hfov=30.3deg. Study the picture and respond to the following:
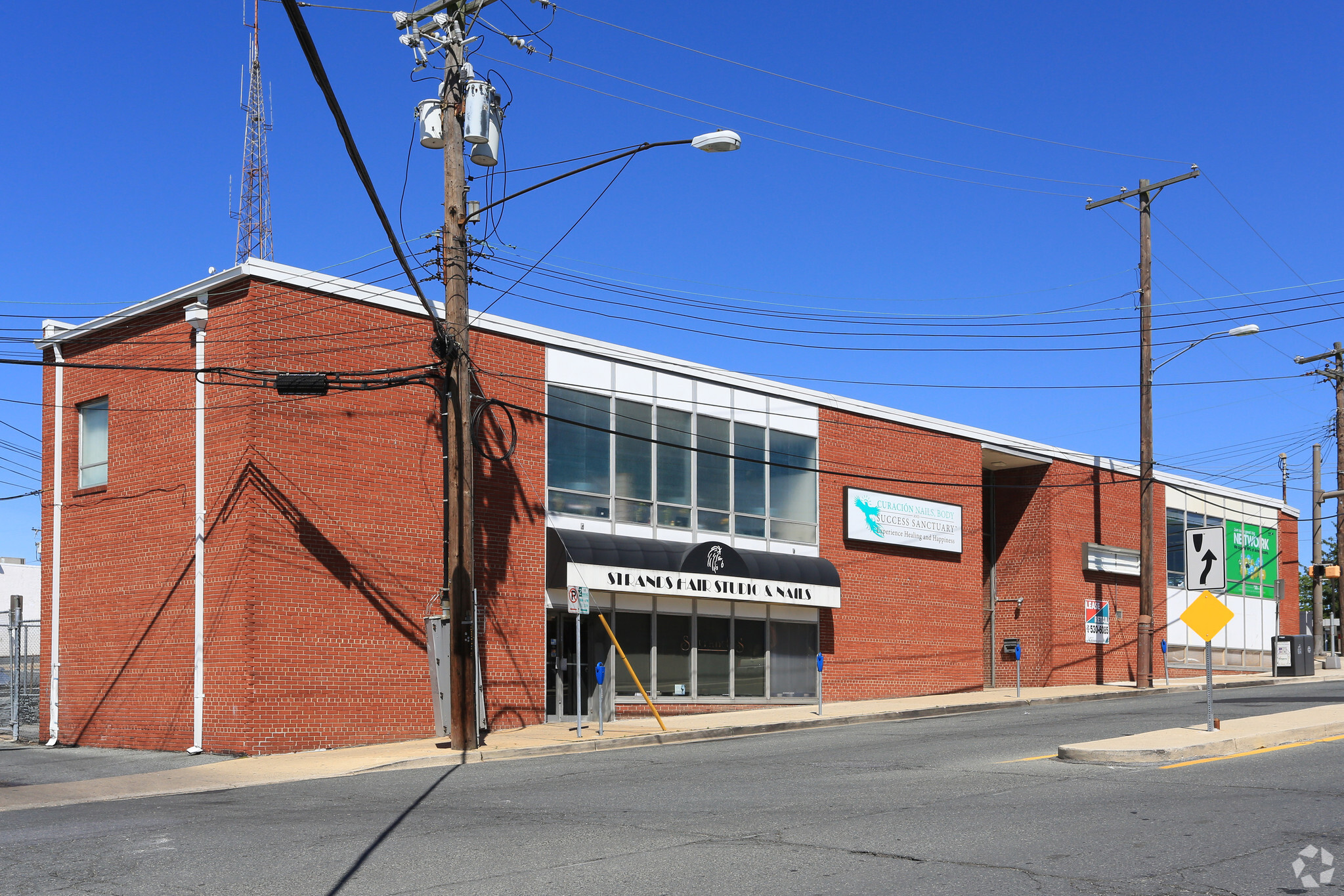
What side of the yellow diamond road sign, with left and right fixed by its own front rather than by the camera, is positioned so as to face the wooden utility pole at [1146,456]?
back

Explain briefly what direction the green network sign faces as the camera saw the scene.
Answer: facing the viewer and to the right of the viewer

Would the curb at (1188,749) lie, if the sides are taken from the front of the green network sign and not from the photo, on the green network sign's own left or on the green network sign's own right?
on the green network sign's own right

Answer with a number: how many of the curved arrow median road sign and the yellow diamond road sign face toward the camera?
2

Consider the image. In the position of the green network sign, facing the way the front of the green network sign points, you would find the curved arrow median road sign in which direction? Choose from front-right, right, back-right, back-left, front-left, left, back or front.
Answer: front-right

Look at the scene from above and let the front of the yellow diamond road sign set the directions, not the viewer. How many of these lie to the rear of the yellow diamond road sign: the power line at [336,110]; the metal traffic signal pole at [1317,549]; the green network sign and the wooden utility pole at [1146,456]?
3

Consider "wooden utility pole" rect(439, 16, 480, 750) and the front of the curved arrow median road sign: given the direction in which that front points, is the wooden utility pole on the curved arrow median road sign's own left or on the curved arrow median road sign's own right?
on the curved arrow median road sign's own right

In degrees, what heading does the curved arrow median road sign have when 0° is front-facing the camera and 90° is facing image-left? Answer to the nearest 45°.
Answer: approximately 0°

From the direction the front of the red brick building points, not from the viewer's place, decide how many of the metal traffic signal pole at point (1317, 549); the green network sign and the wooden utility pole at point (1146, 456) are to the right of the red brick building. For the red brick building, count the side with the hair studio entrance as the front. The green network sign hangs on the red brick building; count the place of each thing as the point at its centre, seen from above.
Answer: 0

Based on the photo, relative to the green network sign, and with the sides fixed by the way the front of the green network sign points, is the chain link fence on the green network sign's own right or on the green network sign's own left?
on the green network sign's own right

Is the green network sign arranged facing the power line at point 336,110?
no

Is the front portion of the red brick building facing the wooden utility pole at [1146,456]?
no

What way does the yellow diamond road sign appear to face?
toward the camera
